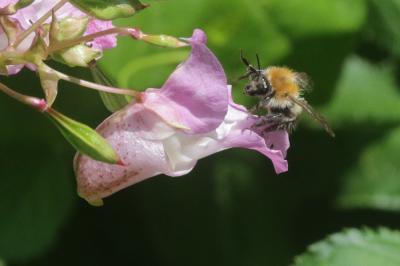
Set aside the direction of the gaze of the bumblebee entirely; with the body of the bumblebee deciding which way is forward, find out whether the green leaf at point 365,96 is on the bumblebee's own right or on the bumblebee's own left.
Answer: on the bumblebee's own right

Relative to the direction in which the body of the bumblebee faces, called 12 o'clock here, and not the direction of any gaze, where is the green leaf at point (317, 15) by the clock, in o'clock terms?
The green leaf is roughly at 3 o'clock from the bumblebee.

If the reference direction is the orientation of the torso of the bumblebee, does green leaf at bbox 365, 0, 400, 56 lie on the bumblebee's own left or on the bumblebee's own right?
on the bumblebee's own right

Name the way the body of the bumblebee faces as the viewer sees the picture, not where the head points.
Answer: to the viewer's left
